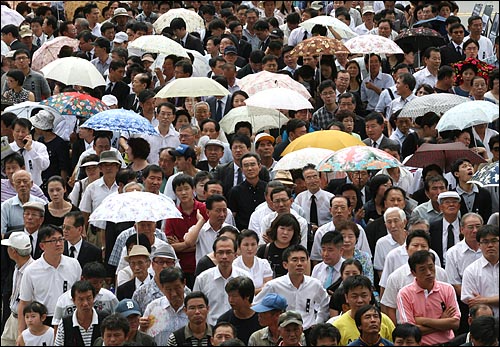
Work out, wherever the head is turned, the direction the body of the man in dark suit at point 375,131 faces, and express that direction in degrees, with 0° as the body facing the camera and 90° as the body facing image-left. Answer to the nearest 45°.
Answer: approximately 45°

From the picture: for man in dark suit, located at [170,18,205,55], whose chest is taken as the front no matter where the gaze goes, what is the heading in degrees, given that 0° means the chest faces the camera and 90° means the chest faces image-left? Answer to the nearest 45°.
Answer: approximately 45°

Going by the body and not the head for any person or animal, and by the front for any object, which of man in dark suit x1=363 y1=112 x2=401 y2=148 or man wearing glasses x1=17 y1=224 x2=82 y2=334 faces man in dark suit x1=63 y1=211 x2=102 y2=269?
man in dark suit x1=363 y1=112 x2=401 y2=148

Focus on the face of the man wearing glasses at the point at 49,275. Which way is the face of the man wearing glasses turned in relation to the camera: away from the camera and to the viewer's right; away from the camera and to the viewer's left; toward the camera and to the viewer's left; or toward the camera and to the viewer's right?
toward the camera and to the viewer's right

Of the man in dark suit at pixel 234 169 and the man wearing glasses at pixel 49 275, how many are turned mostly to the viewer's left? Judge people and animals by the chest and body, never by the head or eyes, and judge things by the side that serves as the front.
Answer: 0

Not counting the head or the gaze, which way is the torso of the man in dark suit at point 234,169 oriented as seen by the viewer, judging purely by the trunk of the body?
toward the camera

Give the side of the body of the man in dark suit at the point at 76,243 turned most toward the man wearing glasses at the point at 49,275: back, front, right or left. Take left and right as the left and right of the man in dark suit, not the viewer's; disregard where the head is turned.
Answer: front

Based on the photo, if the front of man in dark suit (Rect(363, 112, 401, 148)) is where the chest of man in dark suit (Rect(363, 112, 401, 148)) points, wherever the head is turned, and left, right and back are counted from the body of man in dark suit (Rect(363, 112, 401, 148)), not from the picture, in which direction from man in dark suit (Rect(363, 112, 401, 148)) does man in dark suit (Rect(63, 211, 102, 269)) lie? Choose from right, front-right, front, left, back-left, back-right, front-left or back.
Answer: front
